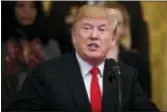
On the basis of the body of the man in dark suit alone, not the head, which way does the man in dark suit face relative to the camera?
toward the camera

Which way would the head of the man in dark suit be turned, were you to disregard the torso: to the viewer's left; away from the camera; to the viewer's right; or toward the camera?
toward the camera

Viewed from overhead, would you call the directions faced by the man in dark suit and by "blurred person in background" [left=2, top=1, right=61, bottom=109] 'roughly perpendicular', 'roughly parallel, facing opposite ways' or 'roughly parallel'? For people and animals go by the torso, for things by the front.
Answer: roughly parallel

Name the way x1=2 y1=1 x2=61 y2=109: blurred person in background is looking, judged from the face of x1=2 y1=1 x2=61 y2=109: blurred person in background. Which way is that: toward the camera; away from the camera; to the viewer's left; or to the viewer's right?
toward the camera

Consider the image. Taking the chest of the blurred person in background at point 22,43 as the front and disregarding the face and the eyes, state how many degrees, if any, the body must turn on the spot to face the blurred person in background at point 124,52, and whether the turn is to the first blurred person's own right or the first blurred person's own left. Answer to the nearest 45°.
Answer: approximately 90° to the first blurred person's own left

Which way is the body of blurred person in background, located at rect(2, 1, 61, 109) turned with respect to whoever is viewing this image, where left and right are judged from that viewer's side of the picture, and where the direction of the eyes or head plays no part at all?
facing the viewer
